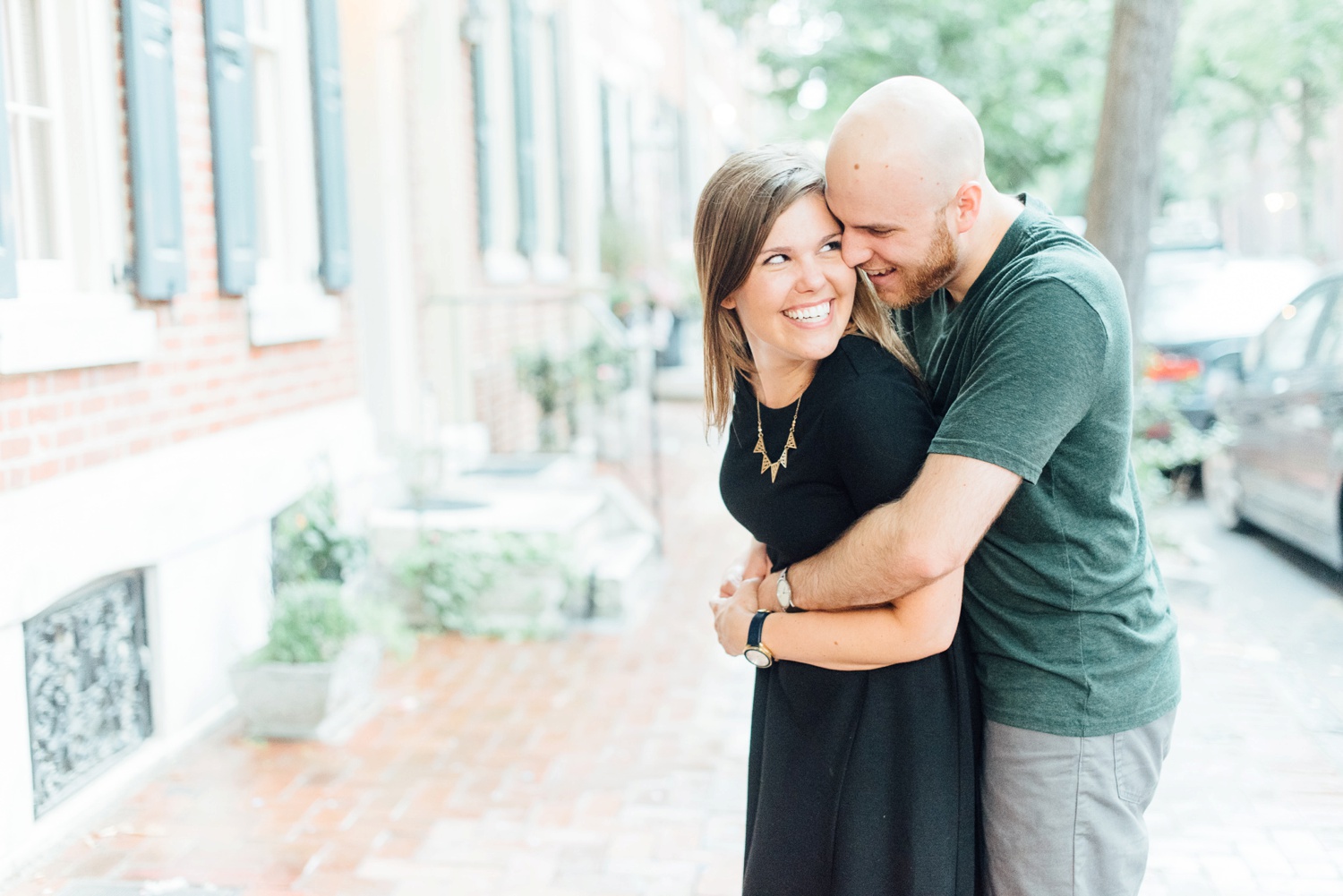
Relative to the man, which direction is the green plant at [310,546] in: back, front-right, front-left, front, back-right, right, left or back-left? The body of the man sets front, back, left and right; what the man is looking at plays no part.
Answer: front-right

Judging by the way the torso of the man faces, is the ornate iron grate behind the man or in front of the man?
in front

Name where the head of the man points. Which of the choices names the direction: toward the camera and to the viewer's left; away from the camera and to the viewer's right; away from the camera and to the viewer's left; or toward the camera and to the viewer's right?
toward the camera and to the viewer's left

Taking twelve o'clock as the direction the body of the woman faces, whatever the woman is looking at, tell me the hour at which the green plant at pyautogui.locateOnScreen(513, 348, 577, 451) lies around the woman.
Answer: The green plant is roughly at 4 o'clock from the woman.

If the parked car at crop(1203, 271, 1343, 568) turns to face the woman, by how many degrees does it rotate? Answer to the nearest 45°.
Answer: approximately 135° to its left

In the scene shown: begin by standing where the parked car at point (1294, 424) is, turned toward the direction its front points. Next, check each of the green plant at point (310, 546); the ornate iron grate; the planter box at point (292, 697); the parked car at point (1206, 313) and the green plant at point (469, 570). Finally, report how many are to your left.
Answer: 4

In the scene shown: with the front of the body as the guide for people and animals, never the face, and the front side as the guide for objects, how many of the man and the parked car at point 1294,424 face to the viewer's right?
0

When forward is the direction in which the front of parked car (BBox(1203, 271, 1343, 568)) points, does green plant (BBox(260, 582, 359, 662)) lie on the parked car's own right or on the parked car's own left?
on the parked car's own left

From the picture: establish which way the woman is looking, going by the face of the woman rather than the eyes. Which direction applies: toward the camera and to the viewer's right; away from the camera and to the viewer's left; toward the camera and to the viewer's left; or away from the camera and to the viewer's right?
toward the camera and to the viewer's right

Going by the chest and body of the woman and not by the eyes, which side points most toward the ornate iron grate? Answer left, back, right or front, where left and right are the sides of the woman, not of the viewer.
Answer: right

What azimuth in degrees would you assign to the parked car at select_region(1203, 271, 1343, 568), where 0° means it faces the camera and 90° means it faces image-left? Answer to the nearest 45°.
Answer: approximately 135°

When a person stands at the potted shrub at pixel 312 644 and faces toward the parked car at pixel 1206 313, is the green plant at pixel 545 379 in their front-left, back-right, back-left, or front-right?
front-left

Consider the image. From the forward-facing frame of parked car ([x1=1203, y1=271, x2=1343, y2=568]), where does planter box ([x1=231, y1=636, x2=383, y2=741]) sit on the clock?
The planter box is roughly at 9 o'clock from the parked car.

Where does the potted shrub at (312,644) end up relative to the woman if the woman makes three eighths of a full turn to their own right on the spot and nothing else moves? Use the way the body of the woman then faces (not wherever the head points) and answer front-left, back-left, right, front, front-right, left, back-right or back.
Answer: front-left

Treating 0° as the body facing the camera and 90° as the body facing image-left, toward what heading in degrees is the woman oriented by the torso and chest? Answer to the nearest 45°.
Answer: approximately 45°

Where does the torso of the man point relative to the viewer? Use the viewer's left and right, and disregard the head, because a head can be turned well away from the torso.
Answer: facing to the left of the viewer
